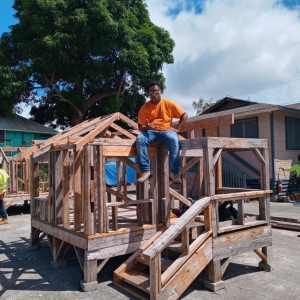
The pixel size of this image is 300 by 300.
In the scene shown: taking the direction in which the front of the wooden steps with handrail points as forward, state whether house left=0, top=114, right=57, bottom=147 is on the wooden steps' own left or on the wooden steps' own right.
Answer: on the wooden steps' own right

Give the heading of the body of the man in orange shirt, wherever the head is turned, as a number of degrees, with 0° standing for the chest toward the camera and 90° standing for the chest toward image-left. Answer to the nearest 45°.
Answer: approximately 0°

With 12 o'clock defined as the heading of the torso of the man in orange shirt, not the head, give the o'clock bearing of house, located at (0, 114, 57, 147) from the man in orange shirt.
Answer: The house is roughly at 5 o'clock from the man in orange shirt.

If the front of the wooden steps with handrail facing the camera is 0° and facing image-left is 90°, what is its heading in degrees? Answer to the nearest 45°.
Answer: approximately 45°

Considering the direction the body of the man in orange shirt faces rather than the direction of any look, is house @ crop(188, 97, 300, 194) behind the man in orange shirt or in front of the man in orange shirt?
behind

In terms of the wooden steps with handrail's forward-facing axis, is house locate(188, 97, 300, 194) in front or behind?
behind

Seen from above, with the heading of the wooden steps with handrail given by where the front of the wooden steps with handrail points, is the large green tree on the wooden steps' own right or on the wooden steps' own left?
on the wooden steps' own right
